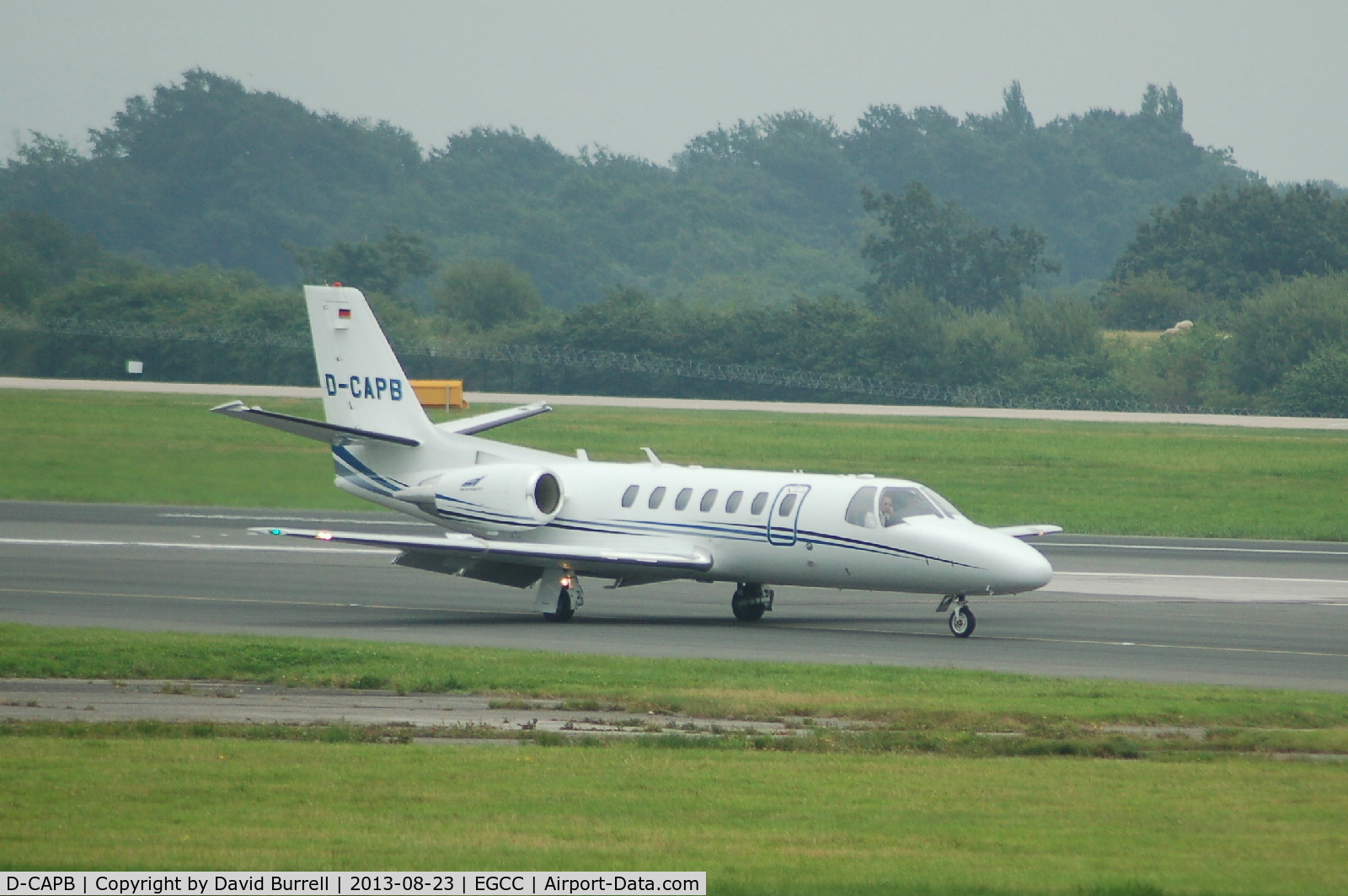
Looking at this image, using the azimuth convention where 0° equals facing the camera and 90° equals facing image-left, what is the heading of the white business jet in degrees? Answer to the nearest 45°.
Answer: approximately 315°
